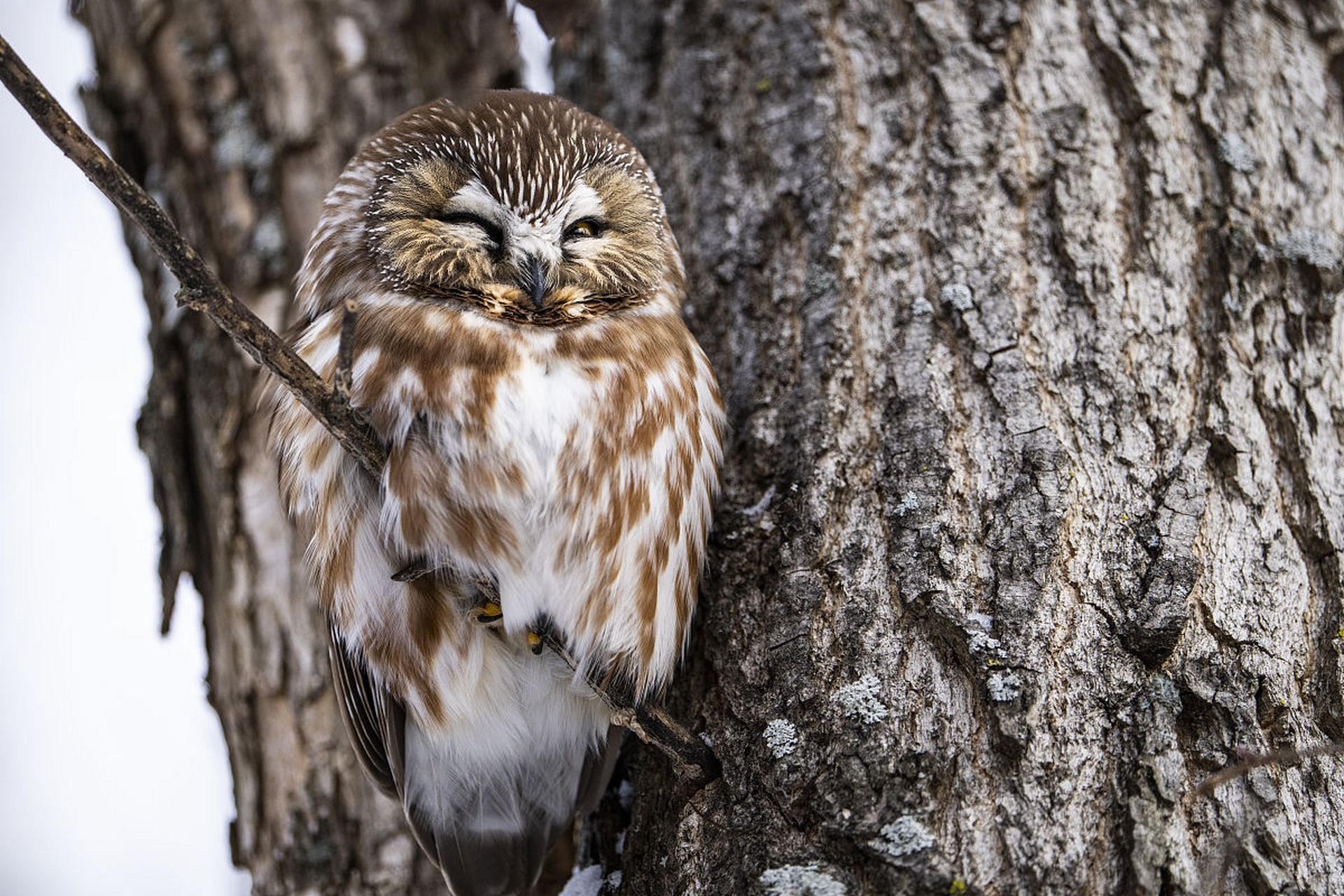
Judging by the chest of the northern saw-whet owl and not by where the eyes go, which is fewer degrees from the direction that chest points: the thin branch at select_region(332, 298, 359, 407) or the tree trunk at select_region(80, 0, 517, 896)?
the thin branch

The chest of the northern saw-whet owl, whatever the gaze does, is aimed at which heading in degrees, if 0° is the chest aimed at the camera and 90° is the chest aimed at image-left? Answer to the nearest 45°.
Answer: approximately 0°
